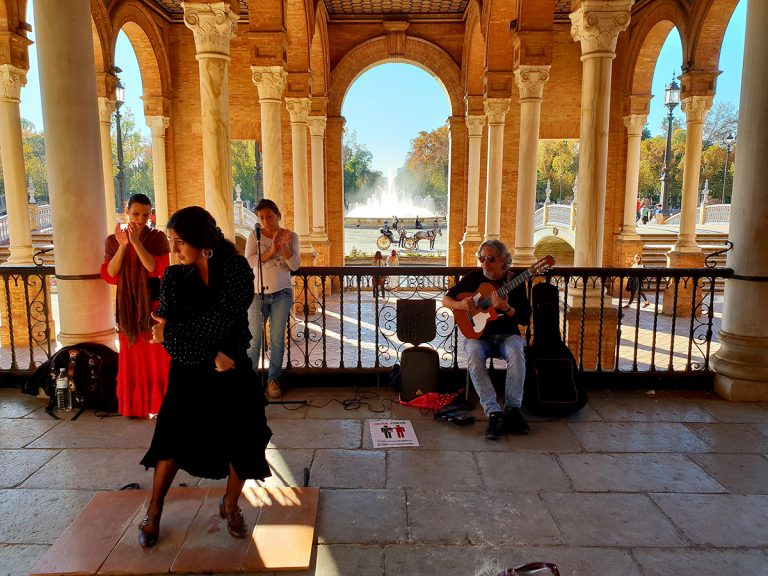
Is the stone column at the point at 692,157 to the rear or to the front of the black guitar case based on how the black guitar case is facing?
to the rear

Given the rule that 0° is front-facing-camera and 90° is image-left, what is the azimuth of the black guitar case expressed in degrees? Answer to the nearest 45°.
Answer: approximately 0°

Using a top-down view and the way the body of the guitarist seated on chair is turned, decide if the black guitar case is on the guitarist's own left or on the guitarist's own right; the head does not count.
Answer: on the guitarist's own left

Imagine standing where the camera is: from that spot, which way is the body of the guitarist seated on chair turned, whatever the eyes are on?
toward the camera

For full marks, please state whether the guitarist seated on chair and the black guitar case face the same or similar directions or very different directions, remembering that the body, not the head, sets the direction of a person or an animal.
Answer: same or similar directions

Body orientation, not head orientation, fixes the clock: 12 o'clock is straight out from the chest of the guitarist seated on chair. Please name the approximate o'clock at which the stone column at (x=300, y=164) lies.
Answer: The stone column is roughly at 5 o'clock from the guitarist seated on chair.

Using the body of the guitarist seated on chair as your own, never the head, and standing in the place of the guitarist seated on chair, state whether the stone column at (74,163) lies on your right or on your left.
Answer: on your right

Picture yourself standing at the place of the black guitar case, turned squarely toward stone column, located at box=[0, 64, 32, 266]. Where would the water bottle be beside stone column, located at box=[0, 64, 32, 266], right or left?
left

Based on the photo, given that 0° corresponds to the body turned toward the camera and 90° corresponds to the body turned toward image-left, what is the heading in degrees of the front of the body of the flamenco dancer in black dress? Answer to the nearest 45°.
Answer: approximately 0°

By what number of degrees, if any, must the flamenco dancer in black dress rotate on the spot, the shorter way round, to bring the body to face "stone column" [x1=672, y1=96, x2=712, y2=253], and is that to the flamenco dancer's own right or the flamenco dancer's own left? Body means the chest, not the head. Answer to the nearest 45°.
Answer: approximately 135° to the flamenco dancer's own left
